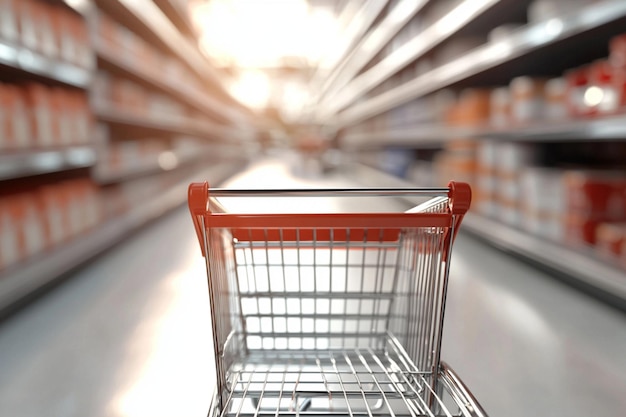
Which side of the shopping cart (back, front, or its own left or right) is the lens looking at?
back

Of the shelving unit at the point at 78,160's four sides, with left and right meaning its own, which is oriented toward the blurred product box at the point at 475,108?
front

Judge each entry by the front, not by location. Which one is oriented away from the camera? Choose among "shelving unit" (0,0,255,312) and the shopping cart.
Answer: the shopping cart

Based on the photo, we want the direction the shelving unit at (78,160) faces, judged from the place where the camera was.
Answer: facing to the right of the viewer

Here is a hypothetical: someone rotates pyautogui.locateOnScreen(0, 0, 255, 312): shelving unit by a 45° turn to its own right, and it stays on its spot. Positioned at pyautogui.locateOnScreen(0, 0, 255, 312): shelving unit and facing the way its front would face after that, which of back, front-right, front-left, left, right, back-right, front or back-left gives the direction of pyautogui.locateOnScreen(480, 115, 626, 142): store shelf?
front

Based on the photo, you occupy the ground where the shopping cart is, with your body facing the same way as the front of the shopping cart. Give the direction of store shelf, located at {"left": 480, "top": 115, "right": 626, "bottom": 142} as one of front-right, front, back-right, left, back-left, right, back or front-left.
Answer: front-right

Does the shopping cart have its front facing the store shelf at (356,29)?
yes

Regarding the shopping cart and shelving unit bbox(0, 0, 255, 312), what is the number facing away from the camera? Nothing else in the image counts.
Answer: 1

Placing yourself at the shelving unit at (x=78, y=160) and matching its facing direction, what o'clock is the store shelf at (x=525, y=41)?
The store shelf is roughly at 1 o'clock from the shelving unit.

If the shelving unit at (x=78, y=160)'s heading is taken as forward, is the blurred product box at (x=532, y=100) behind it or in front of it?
in front

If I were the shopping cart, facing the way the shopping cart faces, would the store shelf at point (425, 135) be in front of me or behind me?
in front
